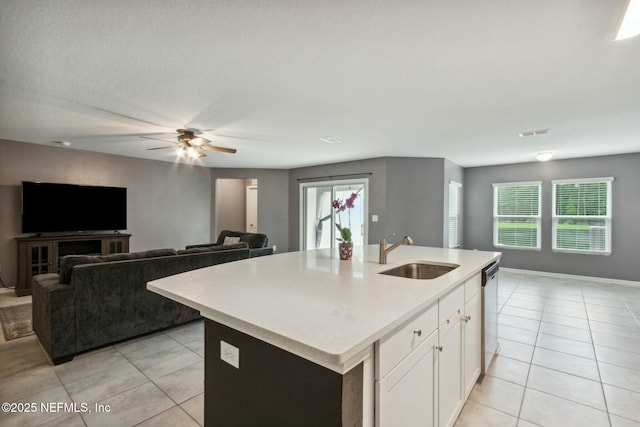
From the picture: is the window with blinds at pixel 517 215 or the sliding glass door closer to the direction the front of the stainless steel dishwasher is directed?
the window with blinds

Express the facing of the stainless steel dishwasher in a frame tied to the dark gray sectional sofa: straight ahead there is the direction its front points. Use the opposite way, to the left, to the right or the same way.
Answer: the opposite way

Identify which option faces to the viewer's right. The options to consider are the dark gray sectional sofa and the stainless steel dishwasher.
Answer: the stainless steel dishwasher

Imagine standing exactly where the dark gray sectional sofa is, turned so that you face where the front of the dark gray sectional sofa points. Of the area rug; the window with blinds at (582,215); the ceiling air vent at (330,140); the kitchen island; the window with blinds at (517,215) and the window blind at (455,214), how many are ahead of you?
1

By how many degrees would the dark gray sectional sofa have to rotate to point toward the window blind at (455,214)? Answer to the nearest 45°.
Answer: approximately 135° to its right

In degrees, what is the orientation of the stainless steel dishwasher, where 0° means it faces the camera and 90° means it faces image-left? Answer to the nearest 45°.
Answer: approximately 270°

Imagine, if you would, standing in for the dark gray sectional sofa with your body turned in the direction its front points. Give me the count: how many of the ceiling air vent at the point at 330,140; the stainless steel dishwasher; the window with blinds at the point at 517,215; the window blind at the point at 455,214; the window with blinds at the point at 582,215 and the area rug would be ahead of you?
1

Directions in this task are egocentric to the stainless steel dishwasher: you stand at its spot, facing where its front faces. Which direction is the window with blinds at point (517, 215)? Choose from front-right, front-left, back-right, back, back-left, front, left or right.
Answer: left

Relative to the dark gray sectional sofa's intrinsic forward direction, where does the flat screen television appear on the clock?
The flat screen television is roughly at 1 o'clock from the dark gray sectional sofa.

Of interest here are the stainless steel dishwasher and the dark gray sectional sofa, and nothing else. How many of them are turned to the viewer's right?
1

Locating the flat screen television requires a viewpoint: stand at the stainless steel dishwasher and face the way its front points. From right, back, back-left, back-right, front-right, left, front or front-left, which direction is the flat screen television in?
back

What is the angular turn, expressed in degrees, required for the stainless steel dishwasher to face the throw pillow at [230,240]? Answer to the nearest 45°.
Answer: approximately 180°

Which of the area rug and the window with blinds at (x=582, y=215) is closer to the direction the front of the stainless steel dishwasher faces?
the window with blinds

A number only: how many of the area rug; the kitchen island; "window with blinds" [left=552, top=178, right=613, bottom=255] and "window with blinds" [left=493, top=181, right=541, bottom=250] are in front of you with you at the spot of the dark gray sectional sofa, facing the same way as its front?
1

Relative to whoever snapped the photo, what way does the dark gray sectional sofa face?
facing away from the viewer and to the left of the viewer
